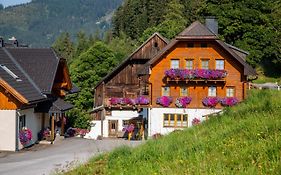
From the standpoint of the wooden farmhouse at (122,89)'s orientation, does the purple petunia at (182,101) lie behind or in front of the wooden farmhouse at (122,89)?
in front

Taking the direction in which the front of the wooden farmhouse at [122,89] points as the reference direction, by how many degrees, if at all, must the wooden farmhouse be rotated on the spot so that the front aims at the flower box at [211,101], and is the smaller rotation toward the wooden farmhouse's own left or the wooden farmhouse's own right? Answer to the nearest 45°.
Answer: approximately 45° to the wooden farmhouse's own left

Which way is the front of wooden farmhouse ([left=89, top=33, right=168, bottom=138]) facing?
toward the camera

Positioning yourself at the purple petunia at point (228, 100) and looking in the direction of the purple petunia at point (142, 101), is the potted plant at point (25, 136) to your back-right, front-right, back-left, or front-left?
front-left

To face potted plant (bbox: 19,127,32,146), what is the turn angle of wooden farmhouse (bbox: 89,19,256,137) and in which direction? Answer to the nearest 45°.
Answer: approximately 45° to its right
